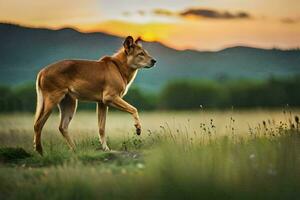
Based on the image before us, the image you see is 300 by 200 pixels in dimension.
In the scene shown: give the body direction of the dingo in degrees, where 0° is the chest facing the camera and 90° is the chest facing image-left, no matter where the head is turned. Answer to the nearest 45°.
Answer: approximately 270°
